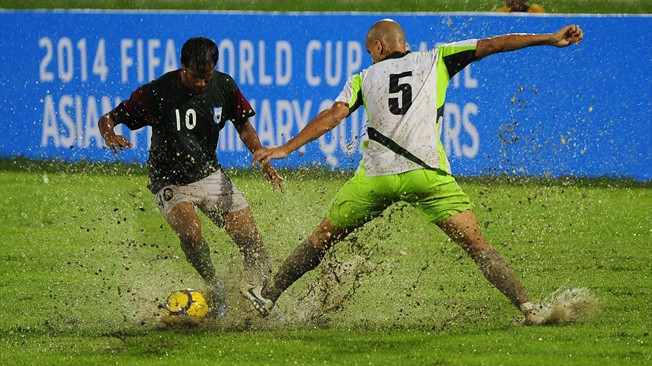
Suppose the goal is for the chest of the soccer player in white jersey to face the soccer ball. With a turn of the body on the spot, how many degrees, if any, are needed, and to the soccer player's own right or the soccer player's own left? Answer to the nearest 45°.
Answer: approximately 90° to the soccer player's own left

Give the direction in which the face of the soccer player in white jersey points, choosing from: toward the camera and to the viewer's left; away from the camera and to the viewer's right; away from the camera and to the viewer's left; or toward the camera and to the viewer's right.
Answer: away from the camera and to the viewer's left

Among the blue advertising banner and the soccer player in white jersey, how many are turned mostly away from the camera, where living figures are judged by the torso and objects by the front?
1

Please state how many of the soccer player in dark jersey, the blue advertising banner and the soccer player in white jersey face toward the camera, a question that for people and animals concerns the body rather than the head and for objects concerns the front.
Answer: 2

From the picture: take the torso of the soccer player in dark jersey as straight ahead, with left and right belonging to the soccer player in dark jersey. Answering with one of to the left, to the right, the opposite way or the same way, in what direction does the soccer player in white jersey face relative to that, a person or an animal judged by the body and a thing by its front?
the opposite way

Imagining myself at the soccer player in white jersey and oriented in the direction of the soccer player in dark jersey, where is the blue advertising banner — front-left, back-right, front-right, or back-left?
front-right

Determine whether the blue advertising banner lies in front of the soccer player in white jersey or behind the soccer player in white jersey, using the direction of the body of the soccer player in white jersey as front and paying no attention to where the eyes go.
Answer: in front

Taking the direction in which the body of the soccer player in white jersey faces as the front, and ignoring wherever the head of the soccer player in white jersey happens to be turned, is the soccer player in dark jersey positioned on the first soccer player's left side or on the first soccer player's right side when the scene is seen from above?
on the first soccer player's left side

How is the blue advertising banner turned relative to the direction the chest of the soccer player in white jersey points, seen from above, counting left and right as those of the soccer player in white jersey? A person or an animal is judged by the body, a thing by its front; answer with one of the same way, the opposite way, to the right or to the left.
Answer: the opposite way

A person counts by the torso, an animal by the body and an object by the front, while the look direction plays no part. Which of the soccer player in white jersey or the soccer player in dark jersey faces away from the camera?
the soccer player in white jersey

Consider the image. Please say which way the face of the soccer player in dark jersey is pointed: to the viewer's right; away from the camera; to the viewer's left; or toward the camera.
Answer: toward the camera

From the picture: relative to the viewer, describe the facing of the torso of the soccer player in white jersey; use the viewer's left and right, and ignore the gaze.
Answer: facing away from the viewer

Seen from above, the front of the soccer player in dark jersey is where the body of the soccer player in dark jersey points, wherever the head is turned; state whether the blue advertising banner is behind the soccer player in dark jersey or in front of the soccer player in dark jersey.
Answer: behind

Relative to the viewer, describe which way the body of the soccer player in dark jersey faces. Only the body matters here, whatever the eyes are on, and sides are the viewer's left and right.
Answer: facing the viewer

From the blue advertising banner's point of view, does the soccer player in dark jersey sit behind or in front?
in front

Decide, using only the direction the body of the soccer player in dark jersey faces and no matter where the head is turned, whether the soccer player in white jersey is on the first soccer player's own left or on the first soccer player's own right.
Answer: on the first soccer player's own left
